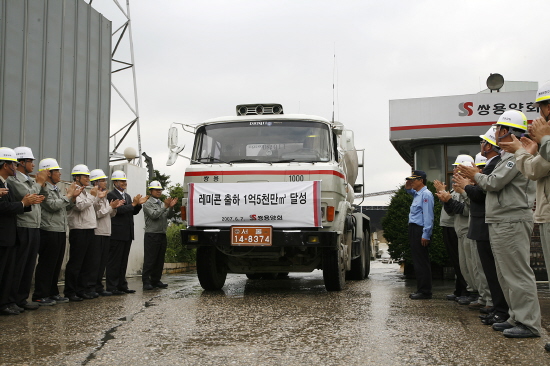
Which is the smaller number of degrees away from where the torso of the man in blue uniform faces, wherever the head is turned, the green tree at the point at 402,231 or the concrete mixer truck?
the concrete mixer truck

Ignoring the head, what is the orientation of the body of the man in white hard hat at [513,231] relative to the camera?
to the viewer's left

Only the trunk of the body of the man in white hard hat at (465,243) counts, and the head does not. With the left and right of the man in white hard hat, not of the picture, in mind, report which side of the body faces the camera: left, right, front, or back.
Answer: left

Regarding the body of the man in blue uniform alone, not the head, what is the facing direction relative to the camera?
to the viewer's left

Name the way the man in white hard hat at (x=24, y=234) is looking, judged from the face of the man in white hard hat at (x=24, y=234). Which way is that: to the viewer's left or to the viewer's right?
to the viewer's right

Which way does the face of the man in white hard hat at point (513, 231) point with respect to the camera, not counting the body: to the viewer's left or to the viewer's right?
to the viewer's left

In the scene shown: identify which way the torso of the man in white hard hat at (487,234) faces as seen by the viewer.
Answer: to the viewer's left

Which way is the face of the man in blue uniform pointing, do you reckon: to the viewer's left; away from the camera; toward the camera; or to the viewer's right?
to the viewer's left

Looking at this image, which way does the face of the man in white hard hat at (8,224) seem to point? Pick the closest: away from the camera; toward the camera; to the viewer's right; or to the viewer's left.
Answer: to the viewer's right

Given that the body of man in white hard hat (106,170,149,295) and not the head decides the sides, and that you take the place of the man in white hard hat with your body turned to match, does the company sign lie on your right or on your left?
on your left

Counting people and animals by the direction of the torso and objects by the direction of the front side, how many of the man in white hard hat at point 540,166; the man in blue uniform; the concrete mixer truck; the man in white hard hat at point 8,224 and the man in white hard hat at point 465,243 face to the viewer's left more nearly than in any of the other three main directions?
3

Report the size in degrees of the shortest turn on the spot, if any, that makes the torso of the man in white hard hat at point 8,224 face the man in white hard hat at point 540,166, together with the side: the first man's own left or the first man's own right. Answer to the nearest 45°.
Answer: approximately 45° to the first man's own right

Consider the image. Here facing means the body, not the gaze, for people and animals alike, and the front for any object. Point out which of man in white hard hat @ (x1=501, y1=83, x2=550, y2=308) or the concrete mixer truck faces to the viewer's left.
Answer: the man in white hard hat

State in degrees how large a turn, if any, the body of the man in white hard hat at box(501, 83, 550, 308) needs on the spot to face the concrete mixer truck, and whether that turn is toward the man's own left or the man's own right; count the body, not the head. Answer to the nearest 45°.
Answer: approximately 45° to the man's own right

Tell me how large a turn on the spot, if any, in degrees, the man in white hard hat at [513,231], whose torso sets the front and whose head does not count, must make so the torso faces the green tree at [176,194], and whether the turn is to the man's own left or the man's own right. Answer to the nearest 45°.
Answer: approximately 45° to the man's own right

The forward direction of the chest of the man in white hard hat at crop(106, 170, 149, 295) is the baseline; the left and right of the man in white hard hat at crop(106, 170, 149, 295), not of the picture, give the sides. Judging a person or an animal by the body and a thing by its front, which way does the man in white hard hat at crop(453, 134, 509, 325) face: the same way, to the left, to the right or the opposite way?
the opposite way
